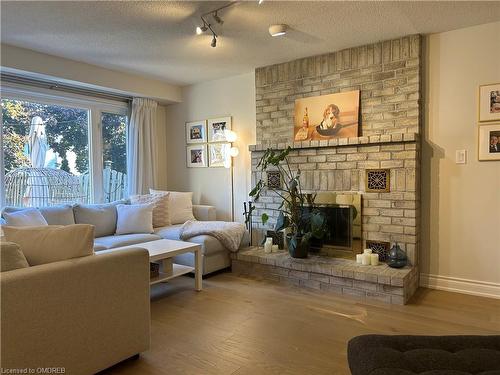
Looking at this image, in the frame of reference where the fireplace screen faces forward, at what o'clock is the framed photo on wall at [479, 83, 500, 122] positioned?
The framed photo on wall is roughly at 8 o'clock from the fireplace screen.

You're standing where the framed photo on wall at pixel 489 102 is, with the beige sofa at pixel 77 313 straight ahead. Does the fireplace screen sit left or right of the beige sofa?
right

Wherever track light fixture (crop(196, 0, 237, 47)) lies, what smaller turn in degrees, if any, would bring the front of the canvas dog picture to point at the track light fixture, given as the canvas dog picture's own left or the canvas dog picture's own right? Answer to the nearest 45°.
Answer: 0° — it already faces it

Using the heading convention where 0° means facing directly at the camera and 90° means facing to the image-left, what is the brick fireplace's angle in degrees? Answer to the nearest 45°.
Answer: approximately 45°

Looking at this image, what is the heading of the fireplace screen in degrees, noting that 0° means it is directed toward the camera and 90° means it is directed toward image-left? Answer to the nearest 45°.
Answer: approximately 45°

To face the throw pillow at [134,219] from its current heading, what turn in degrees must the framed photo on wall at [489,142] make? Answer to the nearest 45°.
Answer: approximately 90° to its right
